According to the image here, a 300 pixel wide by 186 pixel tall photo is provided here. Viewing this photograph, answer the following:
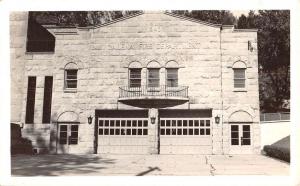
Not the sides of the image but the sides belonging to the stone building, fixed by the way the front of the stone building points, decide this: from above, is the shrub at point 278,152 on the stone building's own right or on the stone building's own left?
on the stone building's own left

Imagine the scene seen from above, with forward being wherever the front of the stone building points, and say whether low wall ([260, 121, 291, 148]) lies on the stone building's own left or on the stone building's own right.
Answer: on the stone building's own left

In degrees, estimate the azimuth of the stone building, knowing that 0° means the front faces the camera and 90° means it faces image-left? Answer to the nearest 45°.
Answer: approximately 0°
